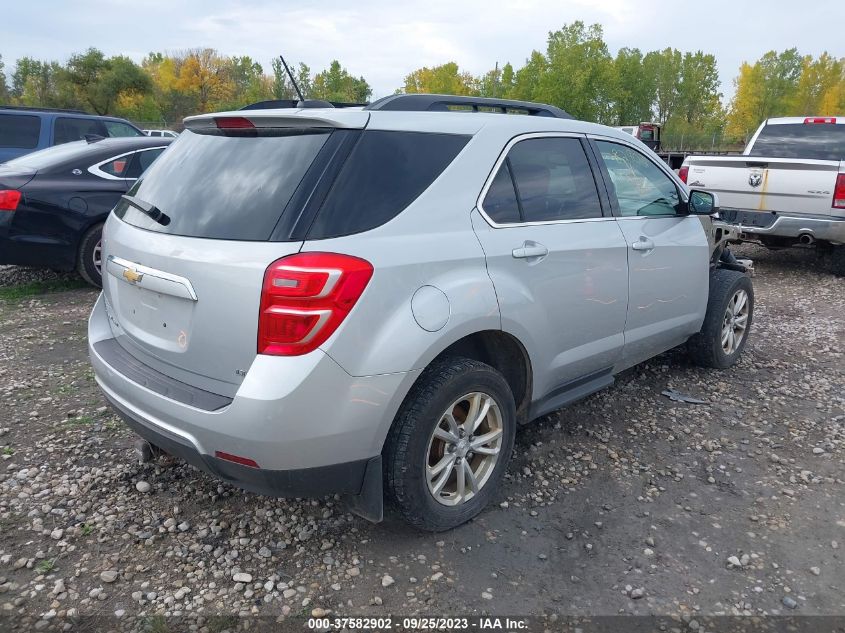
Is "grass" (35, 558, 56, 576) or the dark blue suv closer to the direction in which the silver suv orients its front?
the dark blue suv

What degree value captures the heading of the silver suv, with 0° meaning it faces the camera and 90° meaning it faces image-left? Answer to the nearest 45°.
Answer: approximately 225°

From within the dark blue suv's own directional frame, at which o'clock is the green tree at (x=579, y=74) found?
The green tree is roughly at 12 o'clock from the dark blue suv.

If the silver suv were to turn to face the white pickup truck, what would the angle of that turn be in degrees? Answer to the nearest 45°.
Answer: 0° — it already faces it

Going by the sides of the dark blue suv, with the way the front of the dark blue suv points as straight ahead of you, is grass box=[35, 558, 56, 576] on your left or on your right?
on your right

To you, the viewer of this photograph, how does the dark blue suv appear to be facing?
facing away from the viewer and to the right of the viewer

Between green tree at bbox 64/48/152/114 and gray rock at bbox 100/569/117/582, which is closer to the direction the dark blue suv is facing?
the green tree

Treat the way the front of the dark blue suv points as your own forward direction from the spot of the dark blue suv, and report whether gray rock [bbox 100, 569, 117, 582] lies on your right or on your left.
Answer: on your right
